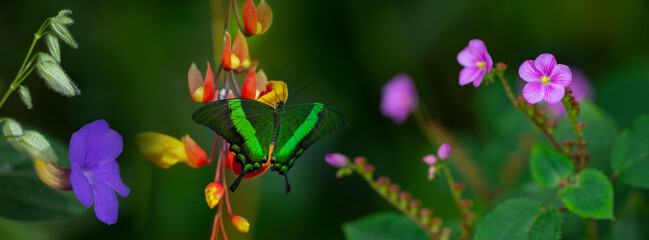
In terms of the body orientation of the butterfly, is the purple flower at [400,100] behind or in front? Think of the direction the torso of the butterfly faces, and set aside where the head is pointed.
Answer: in front

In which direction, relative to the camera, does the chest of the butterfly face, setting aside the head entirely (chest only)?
away from the camera

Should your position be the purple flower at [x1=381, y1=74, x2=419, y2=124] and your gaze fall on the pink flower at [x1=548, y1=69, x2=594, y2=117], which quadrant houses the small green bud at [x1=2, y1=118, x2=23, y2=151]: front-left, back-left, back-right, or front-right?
back-right
